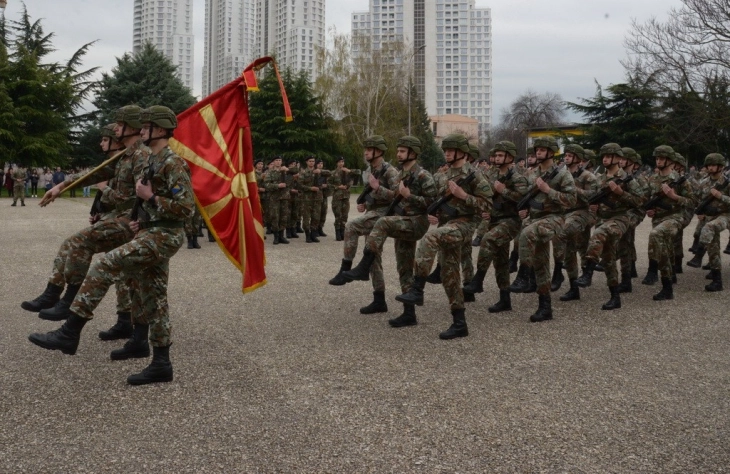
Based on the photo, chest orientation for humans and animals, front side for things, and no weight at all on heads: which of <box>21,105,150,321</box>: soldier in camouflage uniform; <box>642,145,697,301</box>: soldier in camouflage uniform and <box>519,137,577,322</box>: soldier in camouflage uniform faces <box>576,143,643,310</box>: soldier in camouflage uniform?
<box>642,145,697,301</box>: soldier in camouflage uniform

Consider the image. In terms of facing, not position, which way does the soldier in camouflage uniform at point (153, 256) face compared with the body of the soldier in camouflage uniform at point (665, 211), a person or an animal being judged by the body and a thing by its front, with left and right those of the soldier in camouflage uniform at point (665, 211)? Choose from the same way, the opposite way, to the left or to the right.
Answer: the same way

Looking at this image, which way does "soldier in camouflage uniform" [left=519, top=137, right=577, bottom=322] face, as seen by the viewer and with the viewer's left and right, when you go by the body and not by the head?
facing the viewer and to the left of the viewer

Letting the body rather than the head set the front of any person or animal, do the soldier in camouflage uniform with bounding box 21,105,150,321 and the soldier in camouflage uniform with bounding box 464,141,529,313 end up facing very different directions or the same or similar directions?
same or similar directions

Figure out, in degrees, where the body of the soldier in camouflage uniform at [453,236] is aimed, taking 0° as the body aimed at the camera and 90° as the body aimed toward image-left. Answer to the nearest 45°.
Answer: approximately 45°

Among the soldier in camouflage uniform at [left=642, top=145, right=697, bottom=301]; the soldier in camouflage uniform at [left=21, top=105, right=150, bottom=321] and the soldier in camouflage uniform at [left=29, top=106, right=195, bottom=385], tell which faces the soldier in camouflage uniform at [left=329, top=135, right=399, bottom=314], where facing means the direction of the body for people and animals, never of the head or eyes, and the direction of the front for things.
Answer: the soldier in camouflage uniform at [left=642, top=145, right=697, bottom=301]

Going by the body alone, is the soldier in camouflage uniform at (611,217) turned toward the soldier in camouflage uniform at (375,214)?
yes

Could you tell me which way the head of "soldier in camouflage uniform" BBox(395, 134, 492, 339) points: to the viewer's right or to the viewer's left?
to the viewer's left

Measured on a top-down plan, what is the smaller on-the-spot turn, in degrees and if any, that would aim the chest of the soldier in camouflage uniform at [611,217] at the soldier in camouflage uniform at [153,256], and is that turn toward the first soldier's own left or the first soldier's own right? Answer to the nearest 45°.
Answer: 0° — they already face them

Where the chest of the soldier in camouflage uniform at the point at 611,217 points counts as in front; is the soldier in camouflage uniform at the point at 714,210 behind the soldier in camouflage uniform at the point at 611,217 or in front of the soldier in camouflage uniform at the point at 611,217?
behind

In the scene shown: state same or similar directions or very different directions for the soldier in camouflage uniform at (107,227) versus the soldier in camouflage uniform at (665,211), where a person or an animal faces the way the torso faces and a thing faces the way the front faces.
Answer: same or similar directions

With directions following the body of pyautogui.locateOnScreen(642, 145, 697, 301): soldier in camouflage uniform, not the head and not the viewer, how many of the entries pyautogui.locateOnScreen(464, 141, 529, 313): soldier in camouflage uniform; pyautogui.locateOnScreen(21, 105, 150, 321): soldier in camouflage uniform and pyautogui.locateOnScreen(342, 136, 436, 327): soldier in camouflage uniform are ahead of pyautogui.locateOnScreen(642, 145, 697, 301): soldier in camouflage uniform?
3

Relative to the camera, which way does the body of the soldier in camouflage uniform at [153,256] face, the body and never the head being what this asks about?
to the viewer's left

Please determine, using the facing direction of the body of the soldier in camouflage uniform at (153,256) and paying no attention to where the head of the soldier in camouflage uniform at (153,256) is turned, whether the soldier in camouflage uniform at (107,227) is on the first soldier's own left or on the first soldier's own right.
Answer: on the first soldier's own right

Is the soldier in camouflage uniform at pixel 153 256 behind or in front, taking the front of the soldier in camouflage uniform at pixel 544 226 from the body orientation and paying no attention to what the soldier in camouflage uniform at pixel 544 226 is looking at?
in front

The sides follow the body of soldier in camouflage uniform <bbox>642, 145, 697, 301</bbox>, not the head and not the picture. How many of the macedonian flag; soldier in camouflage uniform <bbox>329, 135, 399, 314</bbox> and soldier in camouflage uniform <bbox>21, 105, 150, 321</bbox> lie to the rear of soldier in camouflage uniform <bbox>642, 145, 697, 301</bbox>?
0

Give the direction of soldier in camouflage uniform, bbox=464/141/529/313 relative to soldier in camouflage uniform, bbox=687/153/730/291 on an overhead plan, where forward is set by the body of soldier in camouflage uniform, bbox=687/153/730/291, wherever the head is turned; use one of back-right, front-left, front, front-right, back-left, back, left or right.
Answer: front

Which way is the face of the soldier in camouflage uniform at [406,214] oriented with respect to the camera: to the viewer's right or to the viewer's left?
to the viewer's left

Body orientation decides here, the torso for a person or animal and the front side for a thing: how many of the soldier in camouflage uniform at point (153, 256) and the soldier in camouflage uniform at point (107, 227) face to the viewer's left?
2

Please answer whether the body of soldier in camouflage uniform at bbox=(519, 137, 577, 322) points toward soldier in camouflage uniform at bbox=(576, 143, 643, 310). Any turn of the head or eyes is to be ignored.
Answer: no

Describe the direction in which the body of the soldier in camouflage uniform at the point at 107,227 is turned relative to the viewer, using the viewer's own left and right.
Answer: facing to the left of the viewer

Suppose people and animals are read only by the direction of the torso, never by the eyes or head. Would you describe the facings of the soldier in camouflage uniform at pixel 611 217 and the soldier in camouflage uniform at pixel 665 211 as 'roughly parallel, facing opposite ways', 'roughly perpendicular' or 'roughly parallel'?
roughly parallel

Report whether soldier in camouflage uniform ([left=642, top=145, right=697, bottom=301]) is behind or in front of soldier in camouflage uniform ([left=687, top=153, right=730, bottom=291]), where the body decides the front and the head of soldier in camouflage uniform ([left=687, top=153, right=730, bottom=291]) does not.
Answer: in front

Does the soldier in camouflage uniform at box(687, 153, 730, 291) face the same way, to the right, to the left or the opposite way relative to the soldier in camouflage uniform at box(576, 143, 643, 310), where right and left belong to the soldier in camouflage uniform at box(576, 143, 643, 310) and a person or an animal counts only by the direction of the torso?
the same way
